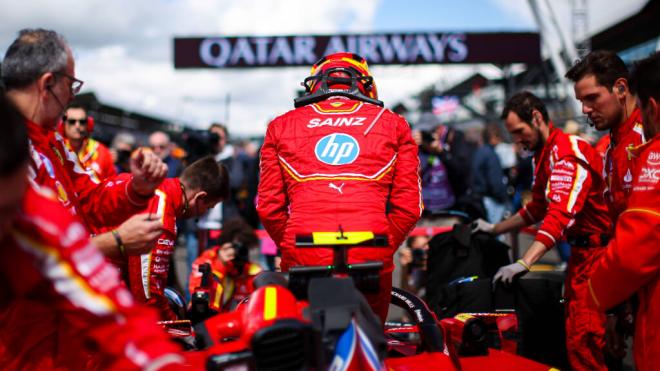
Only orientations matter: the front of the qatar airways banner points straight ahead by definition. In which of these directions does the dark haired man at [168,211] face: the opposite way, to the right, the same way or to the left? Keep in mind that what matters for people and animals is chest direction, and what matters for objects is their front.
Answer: to the left

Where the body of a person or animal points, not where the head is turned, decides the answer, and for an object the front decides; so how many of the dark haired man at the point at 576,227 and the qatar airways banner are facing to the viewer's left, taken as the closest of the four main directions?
1

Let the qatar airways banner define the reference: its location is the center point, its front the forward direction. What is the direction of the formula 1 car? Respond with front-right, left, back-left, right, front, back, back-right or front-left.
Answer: front

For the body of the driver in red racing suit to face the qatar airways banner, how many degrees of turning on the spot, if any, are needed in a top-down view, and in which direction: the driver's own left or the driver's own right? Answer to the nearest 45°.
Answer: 0° — they already face it

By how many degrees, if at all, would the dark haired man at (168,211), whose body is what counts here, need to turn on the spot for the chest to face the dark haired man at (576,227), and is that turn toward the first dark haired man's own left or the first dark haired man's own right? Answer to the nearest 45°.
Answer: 0° — they already face them

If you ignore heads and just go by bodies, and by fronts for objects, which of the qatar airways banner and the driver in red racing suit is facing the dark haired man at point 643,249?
the qatar airways banner

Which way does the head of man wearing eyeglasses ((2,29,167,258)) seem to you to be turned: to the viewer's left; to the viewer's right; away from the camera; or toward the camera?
to the viewer's right

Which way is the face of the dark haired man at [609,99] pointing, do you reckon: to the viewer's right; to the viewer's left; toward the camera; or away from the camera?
to the viewer's left

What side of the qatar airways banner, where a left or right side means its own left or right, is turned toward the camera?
front

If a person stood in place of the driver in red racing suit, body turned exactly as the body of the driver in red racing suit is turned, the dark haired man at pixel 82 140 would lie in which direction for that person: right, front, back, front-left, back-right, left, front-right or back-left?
front-left

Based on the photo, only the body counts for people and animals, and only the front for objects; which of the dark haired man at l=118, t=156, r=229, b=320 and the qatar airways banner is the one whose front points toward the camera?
the qatar airways banner

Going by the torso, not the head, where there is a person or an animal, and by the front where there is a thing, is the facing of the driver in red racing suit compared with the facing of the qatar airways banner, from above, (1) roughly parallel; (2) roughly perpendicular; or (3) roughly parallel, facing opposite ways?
roughly parallel, facing opposite ways

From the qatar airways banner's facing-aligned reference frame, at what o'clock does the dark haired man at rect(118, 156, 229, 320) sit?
The dark haired man is roughly at 12 o'clock from the qatar airways banner.

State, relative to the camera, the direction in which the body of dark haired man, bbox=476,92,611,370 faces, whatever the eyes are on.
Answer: to the viewer's left

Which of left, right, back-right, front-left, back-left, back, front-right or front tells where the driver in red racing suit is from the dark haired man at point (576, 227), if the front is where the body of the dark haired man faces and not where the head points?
front-left

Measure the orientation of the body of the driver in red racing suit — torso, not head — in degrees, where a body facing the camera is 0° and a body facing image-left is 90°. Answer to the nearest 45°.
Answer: approximately 180°

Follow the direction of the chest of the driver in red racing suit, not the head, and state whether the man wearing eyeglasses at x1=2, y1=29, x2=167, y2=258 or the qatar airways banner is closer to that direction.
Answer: the qatar airways banner

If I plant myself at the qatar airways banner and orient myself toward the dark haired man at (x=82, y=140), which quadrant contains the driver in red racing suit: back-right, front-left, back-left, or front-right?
front-left
